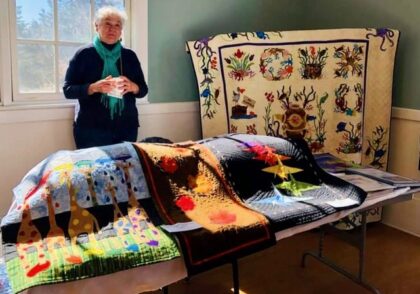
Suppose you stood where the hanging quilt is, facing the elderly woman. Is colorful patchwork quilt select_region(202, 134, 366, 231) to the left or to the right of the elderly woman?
left

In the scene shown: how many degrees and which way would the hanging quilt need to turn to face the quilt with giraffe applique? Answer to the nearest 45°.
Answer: approximately 45° to its right

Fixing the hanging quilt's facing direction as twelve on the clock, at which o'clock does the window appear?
The window is roughly at 2 o'clock from the hanging quilt.

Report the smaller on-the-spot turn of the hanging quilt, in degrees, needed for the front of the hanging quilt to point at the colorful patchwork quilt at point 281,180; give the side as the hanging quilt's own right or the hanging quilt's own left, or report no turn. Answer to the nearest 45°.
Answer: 0° — it already faces it

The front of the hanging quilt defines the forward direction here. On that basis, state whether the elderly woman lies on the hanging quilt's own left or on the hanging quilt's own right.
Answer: on the hanging quilt's own right

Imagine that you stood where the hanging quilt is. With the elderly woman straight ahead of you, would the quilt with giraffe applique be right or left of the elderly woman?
left

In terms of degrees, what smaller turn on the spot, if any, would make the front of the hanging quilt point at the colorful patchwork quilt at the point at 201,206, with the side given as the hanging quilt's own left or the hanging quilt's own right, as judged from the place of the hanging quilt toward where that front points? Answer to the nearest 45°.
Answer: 0° — it already faces it

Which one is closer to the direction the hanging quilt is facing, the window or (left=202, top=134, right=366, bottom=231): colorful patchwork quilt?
the colorful patchwork quilt

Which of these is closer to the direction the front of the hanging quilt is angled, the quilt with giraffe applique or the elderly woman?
the quilt with giraffe applique

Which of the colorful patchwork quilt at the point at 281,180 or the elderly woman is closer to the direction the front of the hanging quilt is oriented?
the colorful patchwork quilt

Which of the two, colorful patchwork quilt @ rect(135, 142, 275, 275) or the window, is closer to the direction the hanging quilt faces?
the colorful patchwork quilt

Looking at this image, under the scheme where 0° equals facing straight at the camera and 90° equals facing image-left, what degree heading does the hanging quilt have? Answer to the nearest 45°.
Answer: approximately 0°

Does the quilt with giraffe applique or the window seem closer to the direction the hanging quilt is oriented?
the quilt with giraffe applique
